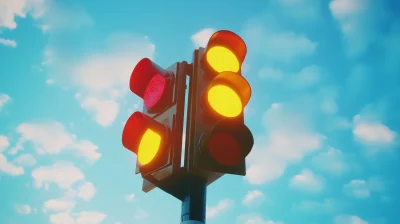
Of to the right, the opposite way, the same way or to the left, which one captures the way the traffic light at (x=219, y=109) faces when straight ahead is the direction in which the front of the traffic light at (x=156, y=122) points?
to the left

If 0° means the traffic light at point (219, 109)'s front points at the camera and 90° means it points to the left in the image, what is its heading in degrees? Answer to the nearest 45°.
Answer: approximately 315°

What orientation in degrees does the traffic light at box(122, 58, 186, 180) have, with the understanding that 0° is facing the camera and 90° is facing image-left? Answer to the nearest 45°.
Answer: approximately 45°

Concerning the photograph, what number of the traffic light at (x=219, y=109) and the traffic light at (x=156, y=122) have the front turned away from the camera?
0
